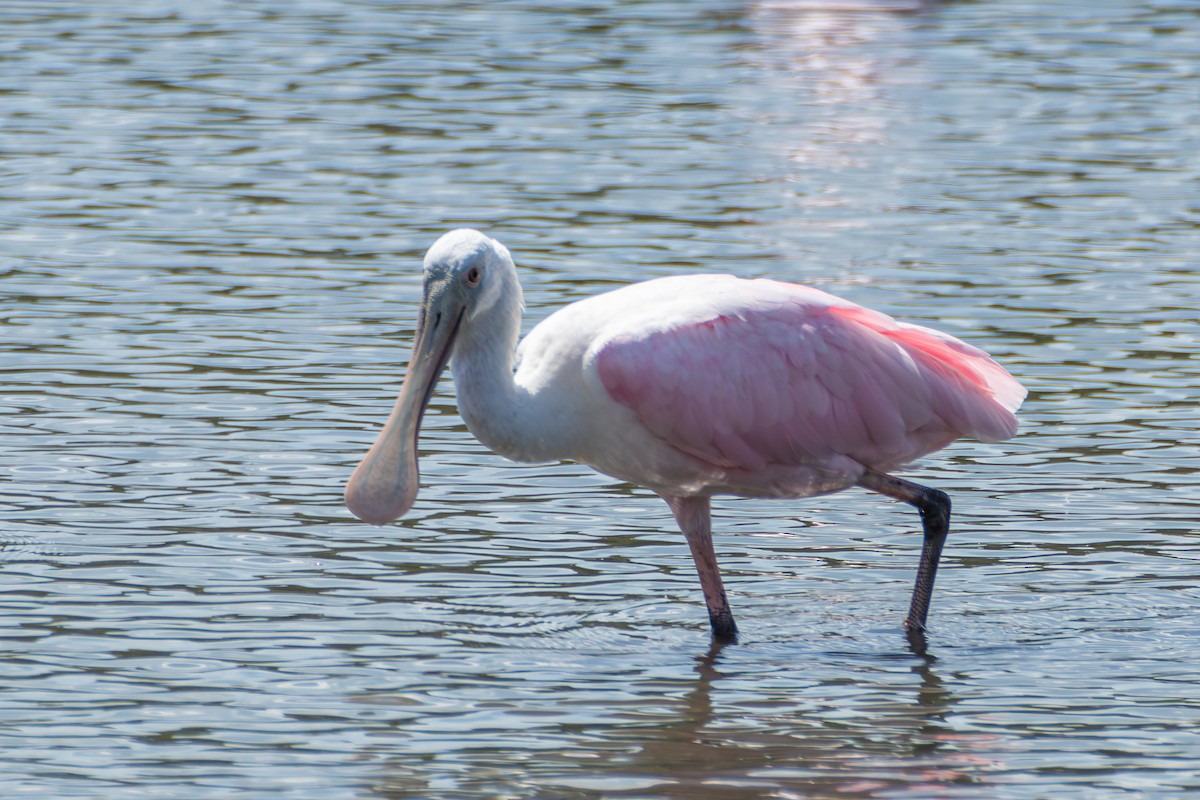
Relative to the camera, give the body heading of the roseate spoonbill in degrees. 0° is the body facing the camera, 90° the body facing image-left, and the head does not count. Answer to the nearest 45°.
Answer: approximately 90°
